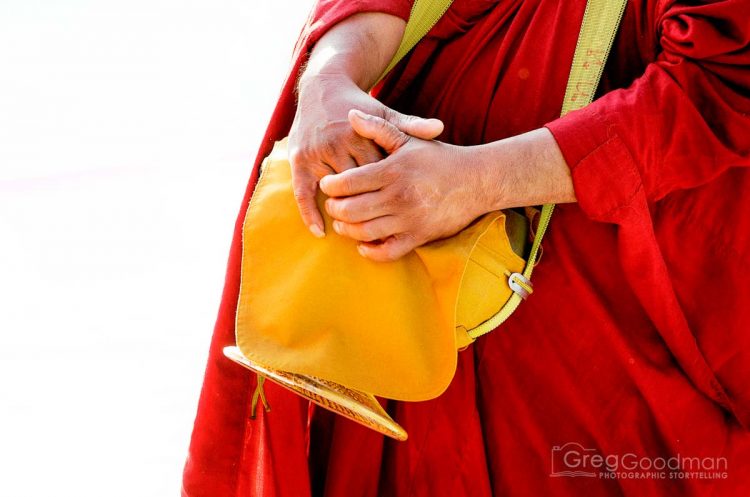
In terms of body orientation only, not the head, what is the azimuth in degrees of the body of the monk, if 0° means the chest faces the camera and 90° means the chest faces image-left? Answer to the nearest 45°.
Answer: approximately 45°
